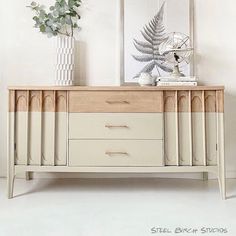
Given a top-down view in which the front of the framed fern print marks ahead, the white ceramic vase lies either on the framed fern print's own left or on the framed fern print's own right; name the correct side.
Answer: on the framed fern print's own right

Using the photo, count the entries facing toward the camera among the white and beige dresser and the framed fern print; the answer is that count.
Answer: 2

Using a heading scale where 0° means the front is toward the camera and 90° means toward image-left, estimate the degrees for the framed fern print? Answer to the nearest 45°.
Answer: approximately 0°

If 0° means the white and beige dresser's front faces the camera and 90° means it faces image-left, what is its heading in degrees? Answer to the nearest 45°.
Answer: approximately 0°
